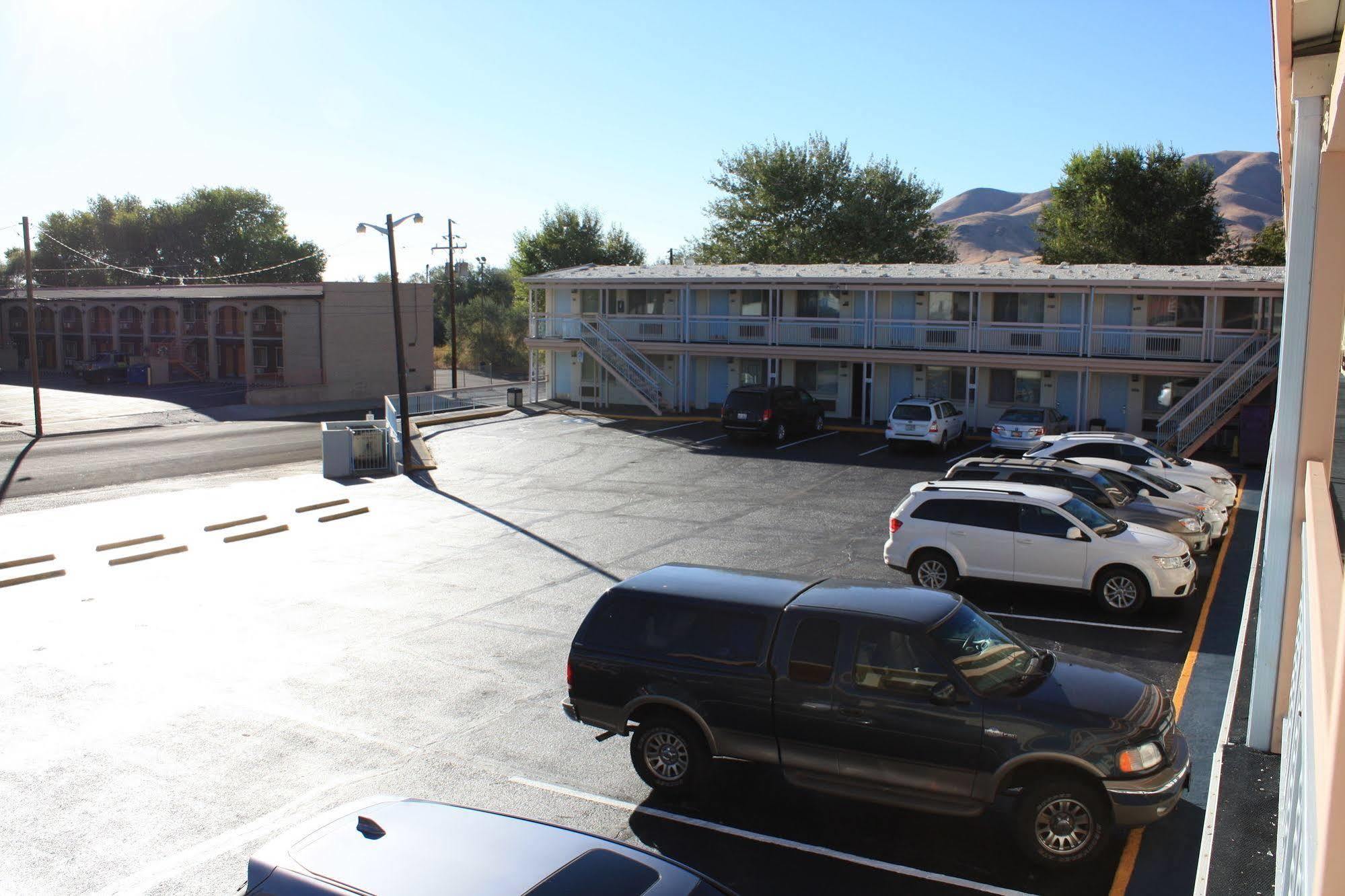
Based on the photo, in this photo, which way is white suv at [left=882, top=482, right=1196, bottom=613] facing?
to the viewer's right

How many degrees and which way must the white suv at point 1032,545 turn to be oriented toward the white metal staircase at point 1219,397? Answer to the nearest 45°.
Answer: approximately 90° to its left

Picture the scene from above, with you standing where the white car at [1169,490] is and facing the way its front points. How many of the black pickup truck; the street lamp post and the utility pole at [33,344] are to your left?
0

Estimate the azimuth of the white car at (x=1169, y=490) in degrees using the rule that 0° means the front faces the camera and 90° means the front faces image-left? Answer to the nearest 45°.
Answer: approximately 315°

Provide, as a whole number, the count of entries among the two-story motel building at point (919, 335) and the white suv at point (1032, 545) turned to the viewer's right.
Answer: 1

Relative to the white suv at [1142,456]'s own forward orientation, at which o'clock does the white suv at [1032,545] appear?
the white suv at [1032,545] is roughly at 2 o'clock from the white suv at [1142,456].

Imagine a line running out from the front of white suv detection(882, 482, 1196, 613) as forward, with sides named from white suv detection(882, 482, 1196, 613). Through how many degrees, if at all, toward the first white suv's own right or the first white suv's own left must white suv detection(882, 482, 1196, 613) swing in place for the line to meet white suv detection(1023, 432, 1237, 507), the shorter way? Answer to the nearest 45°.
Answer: approximately 90° to the first white suv's own left

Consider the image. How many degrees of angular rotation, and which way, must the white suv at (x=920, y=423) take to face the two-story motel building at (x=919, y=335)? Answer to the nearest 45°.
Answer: approximately 45° to its left

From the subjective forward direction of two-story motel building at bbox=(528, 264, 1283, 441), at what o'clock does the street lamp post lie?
The street lamp post is roughly at 2 o'clock from the two-story motel building.

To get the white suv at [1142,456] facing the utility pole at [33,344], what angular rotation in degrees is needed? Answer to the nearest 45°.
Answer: approximately 135° to its right

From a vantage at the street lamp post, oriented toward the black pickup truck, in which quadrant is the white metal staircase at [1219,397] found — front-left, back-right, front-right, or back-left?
front-left

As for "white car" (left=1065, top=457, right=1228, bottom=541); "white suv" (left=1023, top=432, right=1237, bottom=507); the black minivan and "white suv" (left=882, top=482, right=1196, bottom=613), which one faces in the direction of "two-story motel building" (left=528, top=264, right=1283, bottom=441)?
the black minivan

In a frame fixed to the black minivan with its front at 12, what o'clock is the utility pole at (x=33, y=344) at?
The utility pole is roughly at 8 o'clock from the black minivan.

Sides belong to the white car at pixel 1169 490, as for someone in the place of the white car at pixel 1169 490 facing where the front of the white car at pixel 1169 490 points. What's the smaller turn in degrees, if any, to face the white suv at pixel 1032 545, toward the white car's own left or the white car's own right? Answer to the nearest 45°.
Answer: approximately 45° to the white car's own right

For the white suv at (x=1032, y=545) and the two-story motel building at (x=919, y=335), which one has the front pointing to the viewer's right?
the white suv

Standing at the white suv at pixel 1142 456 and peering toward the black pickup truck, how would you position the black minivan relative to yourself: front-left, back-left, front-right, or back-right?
back-right

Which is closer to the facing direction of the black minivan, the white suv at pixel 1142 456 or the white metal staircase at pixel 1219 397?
the white metal staircase

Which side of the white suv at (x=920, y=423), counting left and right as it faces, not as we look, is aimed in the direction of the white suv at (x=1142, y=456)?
right

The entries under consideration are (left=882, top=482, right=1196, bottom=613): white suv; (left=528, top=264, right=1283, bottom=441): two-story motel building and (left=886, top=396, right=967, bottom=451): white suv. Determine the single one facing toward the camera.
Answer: the two-story motel building

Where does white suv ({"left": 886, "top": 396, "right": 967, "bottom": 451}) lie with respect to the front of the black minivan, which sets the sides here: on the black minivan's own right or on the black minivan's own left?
on the black minivan's own right

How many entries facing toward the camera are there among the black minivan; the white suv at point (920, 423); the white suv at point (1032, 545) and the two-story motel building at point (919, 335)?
1

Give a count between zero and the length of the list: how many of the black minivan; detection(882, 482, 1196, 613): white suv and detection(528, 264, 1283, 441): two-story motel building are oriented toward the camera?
1

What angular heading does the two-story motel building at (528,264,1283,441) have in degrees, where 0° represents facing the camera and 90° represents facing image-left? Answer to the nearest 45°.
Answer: approximately 0°
